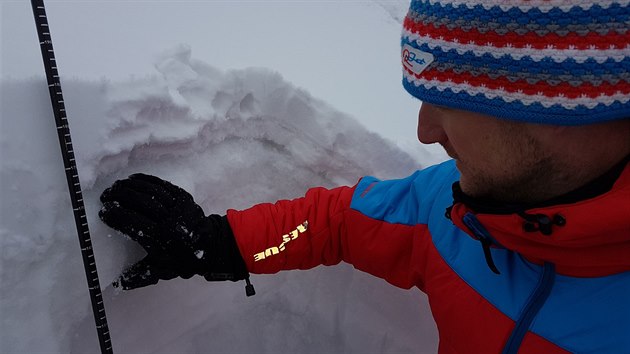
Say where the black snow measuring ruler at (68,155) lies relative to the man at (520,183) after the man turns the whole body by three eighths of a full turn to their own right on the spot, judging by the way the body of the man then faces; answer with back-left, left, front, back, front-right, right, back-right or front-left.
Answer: left

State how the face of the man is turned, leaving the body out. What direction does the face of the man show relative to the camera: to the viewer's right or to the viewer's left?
to the viewer's left
